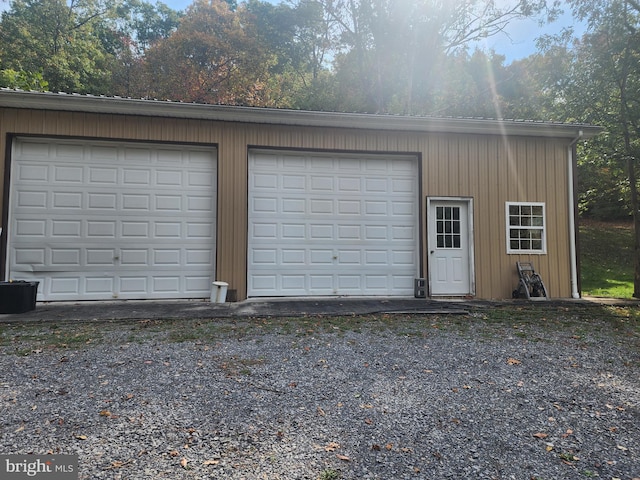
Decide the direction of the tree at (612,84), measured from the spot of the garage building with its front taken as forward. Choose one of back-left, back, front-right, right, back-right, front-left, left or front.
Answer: left

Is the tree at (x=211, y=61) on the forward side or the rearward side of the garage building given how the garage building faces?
on the rearward side

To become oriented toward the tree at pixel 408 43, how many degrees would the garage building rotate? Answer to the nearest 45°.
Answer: approximately 135° to its left

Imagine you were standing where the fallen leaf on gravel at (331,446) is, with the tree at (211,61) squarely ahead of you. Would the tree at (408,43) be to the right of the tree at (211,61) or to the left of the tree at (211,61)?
right

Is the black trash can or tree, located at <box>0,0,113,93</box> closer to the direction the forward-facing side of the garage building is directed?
the black trash can

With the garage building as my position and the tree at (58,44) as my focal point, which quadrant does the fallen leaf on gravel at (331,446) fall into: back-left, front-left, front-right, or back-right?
back-left

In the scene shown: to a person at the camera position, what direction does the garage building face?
facing the viewer

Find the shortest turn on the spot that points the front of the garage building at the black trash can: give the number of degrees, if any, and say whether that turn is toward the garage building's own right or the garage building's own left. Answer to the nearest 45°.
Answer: approximately 90° to the garage building's own right

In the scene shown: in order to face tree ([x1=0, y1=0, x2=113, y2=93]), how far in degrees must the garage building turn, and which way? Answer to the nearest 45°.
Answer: approximately 135° to its right

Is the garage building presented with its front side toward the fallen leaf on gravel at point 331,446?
yes

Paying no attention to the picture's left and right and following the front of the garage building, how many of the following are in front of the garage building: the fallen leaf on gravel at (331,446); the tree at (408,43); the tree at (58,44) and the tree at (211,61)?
1
